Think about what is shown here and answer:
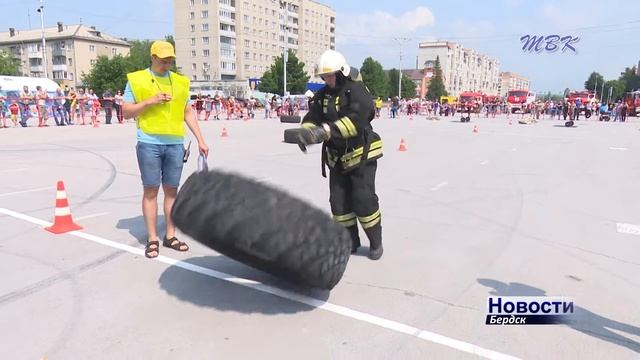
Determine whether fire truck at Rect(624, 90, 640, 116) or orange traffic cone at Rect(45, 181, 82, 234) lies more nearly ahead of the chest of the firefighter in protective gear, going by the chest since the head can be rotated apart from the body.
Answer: the orange traffic cone

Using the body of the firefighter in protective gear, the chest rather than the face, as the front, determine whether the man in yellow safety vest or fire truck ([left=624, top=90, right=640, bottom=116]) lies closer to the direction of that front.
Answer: the man in yellow safety vest

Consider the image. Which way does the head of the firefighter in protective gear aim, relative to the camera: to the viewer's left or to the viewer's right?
to the viewer's left

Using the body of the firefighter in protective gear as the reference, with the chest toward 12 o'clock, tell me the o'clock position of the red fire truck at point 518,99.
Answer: The red fire truck is roughly at 5 o'clock from the firefighter in protective gear.

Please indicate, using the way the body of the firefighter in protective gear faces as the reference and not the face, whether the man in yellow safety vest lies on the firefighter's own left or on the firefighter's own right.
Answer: on the firefighter's own right

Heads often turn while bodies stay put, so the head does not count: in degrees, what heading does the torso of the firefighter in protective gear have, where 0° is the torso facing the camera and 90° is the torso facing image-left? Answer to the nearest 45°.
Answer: approximately 45°

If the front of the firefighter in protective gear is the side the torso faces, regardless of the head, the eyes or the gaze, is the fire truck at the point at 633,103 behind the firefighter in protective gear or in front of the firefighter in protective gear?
behind

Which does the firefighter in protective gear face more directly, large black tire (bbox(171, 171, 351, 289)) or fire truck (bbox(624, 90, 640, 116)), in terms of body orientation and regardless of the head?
the large black tire

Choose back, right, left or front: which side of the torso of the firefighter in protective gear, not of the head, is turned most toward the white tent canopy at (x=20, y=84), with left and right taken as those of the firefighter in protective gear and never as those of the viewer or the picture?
right

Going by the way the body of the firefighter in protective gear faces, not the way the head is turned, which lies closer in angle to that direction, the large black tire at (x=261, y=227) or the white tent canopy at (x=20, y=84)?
the large black tire

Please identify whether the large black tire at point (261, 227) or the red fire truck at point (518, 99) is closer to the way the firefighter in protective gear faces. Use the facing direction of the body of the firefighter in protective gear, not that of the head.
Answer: the large black tire
